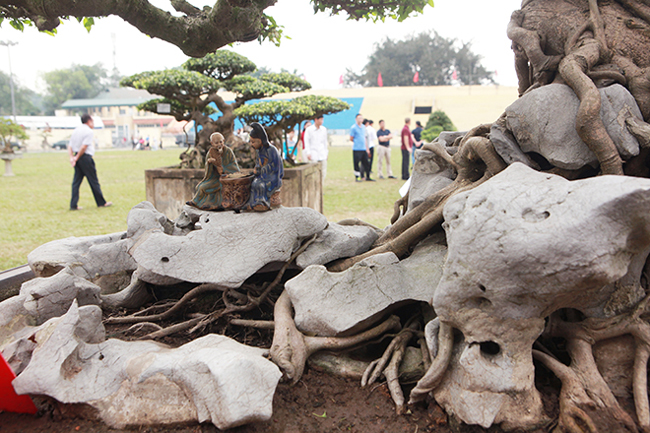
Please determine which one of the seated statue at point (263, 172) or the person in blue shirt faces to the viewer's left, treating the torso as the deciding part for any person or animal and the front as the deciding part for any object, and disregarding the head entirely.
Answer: the seated statue

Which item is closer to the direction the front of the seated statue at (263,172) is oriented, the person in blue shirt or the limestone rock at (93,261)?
the limestone rock

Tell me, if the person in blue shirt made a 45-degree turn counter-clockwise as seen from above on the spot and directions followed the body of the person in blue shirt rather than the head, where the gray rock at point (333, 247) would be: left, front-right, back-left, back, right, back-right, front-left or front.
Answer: right

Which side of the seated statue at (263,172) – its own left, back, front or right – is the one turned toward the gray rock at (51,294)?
front

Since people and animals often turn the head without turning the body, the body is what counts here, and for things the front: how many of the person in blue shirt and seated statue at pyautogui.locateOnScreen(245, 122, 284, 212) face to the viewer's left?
1

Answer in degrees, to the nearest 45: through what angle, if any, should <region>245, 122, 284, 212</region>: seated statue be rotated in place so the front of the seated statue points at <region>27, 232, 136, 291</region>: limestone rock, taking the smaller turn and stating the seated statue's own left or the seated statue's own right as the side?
0° — it already faces it

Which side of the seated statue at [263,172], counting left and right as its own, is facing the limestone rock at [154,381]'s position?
left

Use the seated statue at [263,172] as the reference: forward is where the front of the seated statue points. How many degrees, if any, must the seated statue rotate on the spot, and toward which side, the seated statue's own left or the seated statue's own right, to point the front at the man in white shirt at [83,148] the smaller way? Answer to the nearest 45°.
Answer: approximately 45° to the seated statue's own right

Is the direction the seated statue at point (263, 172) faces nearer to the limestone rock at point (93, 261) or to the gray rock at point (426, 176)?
the limestone rock

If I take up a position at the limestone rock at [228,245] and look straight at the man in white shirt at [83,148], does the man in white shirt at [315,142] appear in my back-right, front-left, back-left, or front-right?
front-right

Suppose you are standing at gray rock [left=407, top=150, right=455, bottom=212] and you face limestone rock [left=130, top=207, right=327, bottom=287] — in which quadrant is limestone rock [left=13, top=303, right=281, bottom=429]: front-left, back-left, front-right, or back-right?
front-left

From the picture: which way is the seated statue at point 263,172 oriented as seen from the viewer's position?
to the viewer's left

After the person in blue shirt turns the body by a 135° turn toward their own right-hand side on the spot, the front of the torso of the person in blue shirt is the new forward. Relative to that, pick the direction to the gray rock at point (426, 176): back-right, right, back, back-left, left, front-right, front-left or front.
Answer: left

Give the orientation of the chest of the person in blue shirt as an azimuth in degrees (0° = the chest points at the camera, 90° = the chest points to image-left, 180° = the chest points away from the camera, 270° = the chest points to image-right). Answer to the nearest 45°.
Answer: approximately 315°

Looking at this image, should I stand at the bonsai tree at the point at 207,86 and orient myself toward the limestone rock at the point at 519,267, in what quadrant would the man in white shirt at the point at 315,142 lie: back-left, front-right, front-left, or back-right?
back-left

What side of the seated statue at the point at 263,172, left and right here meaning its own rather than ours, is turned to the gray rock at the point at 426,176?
back

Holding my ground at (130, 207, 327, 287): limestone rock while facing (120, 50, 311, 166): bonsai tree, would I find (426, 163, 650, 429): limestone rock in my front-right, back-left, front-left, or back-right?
back-right
